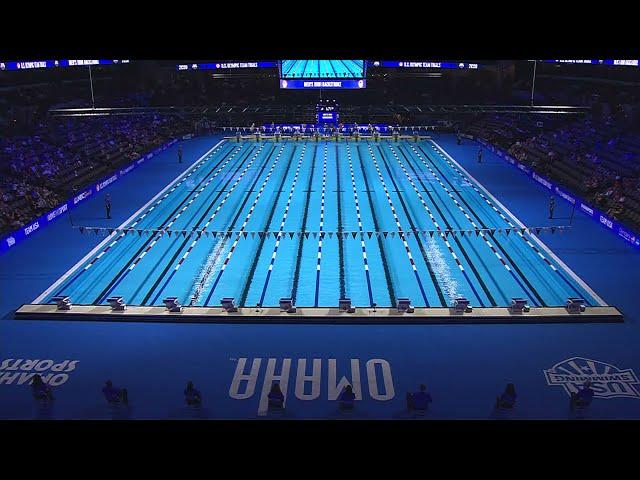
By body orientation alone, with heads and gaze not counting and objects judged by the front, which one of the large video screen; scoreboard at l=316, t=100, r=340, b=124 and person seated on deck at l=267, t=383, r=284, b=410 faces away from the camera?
the person seated on deck

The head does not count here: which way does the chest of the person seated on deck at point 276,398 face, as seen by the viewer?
away from the camera

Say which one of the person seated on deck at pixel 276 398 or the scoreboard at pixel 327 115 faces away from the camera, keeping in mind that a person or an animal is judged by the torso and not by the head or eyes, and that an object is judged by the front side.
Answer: the person seated on deck

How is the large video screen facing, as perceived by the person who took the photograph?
facing the viewer

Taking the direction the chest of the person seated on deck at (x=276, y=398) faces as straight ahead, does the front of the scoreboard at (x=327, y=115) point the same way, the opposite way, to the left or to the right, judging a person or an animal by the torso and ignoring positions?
the opposite way

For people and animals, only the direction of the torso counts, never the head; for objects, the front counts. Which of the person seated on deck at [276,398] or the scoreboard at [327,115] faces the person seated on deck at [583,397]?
the scoreboard

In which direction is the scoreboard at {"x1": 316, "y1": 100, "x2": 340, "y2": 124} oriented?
toward the camera

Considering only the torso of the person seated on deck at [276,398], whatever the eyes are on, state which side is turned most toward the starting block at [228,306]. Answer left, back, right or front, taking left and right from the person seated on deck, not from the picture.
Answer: front

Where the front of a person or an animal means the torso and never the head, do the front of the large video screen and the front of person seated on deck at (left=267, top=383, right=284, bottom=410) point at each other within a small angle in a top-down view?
yes

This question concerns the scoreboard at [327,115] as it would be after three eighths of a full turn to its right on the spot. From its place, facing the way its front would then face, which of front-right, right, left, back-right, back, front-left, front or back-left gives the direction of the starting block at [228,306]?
back-left

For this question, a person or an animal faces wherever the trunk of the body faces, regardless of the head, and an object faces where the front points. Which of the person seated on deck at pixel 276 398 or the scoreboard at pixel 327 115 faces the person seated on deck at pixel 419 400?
the scoreboard

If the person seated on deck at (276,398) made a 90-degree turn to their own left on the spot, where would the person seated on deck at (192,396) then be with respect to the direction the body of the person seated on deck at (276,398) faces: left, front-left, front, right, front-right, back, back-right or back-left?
front

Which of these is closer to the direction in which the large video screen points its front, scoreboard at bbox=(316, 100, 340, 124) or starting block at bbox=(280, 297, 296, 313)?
the starting block

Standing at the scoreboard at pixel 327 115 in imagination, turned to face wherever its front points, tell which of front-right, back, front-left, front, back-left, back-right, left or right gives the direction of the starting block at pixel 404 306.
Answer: front

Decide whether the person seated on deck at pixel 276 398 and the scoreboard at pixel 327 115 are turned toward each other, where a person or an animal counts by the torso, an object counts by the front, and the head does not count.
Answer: yes

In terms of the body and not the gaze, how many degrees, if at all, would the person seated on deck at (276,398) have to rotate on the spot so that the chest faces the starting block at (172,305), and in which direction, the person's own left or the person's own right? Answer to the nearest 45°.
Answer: approximately 45° to the person's own left
